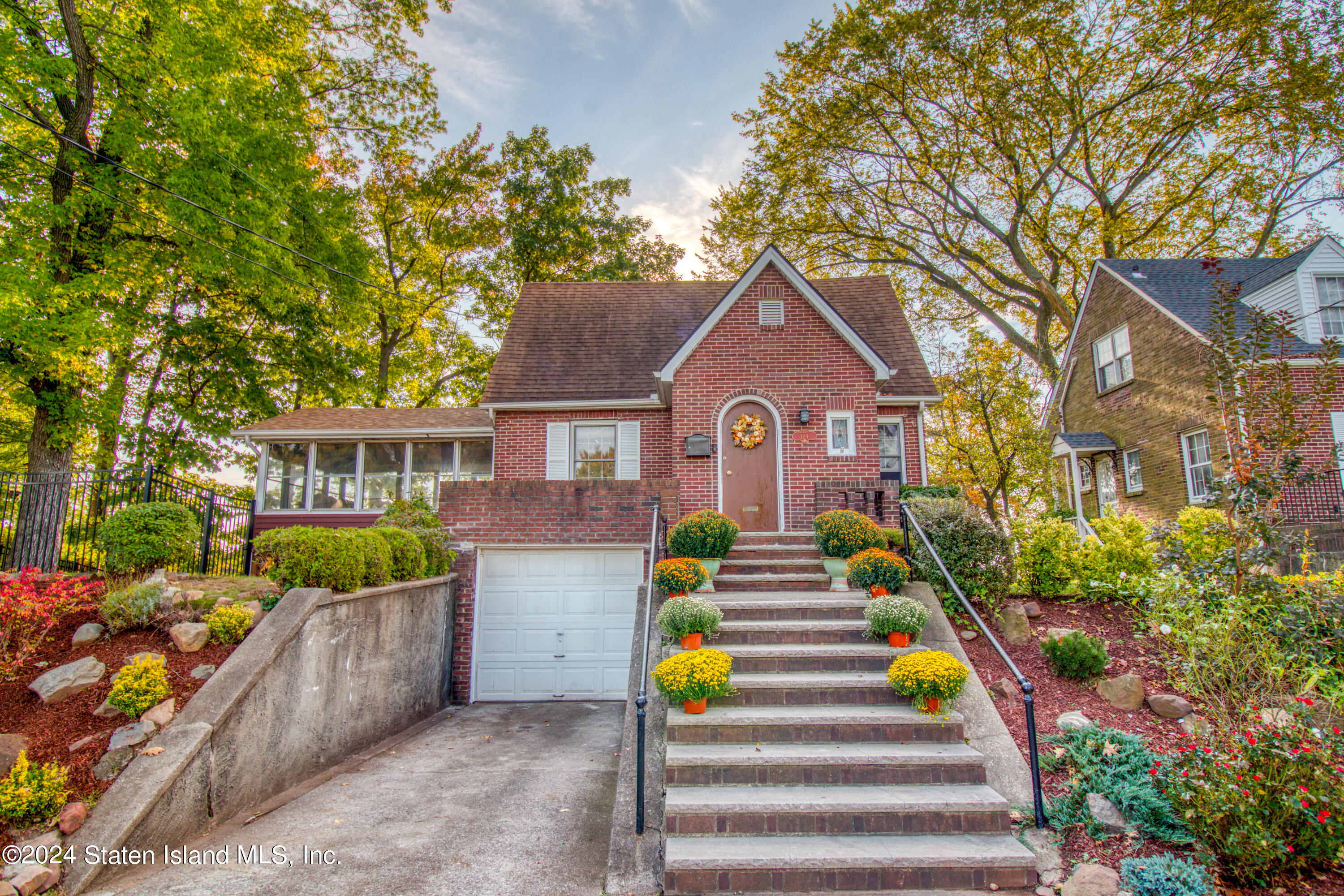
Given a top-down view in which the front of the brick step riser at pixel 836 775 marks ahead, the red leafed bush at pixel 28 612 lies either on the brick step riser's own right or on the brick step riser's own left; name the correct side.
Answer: on the brick step riser's own right

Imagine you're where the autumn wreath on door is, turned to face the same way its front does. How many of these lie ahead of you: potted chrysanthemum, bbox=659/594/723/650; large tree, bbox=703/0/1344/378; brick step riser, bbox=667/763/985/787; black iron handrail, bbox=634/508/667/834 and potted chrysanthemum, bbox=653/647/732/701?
4

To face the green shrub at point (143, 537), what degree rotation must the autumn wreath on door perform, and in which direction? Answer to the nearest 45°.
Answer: approximately 45° to its right

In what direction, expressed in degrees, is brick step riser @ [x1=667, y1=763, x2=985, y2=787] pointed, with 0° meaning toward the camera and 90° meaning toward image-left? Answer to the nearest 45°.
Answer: approximately 0°

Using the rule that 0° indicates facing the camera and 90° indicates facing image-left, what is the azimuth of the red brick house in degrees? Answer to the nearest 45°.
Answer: approximately 0°

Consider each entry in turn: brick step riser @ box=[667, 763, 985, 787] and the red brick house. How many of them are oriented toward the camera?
2

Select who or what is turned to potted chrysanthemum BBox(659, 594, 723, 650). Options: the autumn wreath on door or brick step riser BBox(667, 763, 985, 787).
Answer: the autumn wreath on door

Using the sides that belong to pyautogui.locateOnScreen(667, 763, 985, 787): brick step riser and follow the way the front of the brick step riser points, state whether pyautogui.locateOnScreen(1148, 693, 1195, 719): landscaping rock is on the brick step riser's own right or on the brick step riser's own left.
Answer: on the brick step riser's own left

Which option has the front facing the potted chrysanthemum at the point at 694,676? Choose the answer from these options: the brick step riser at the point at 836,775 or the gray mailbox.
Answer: the gray mailbox

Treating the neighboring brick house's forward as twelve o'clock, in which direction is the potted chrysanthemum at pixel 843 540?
The potted chrysanthemum is roughly at 2 o'clock from the neighboring brick house.
